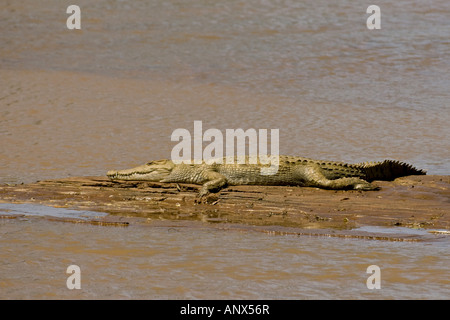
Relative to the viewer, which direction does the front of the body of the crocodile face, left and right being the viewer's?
facing to the left of the viewer
